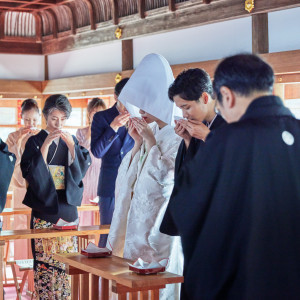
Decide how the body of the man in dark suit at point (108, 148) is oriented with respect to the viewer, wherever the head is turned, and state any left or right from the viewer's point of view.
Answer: facing the viewer and to the right of the viewer

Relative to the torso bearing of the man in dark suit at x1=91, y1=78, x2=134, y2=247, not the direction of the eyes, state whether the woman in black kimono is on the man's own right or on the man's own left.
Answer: on the man's own right

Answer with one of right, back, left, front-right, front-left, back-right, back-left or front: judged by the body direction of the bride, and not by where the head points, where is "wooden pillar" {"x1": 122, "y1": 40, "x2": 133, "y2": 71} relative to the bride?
back-right

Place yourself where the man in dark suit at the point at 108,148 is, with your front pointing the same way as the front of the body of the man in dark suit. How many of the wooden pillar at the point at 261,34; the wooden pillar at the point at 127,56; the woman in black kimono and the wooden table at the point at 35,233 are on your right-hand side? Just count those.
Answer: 2

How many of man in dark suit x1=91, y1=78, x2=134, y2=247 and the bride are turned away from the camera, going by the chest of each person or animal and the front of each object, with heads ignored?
0

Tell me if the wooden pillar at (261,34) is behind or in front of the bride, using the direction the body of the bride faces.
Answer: behind

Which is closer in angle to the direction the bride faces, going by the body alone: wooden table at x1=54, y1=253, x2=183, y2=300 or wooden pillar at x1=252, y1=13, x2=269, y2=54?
the wooden table

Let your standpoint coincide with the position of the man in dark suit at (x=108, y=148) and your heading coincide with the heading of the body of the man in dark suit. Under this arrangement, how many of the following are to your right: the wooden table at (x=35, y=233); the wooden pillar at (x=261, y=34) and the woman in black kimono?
2

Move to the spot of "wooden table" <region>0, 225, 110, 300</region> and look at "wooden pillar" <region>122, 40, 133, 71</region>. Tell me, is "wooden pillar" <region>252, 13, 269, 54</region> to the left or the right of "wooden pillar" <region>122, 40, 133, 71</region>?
right
